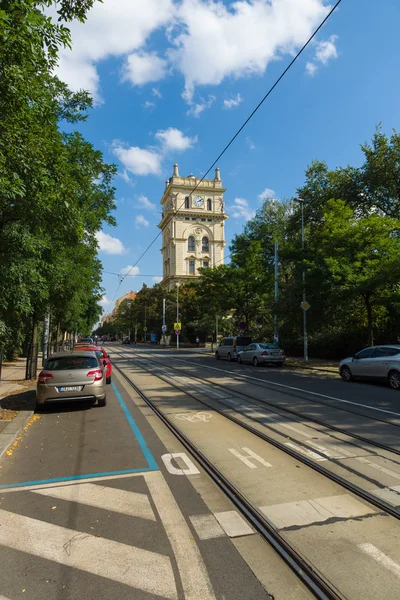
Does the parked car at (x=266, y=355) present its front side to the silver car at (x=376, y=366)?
no

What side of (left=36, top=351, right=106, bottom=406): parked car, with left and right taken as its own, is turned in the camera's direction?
back

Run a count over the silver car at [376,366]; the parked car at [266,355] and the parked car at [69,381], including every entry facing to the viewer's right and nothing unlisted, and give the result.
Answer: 0

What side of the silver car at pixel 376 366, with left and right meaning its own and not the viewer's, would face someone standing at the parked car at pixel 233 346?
front

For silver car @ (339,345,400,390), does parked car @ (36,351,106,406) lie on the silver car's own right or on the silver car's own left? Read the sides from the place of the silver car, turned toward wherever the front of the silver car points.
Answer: on the silver car's own left

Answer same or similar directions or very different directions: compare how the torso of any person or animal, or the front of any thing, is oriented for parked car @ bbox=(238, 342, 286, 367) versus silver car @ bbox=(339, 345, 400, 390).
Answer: same or similar directions

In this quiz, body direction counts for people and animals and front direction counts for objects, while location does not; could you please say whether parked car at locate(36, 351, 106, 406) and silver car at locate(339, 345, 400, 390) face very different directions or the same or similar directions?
same or similar directions

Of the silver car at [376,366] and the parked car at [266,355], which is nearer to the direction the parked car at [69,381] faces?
the parked car

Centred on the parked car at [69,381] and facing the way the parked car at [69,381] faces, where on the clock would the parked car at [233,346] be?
the parked car at [233,346] is roughly at 1 o'clock from the parked car at [69,381].

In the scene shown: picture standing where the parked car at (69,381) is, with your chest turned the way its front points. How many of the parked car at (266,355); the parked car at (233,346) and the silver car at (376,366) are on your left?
0

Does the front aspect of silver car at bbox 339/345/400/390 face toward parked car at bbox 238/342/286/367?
yes

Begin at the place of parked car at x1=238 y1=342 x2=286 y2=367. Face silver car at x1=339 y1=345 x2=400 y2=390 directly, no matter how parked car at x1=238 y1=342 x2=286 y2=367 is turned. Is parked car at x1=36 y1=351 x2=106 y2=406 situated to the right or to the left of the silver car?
right

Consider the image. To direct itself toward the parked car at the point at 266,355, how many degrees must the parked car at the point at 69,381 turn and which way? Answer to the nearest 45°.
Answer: approximately 45° to its right
